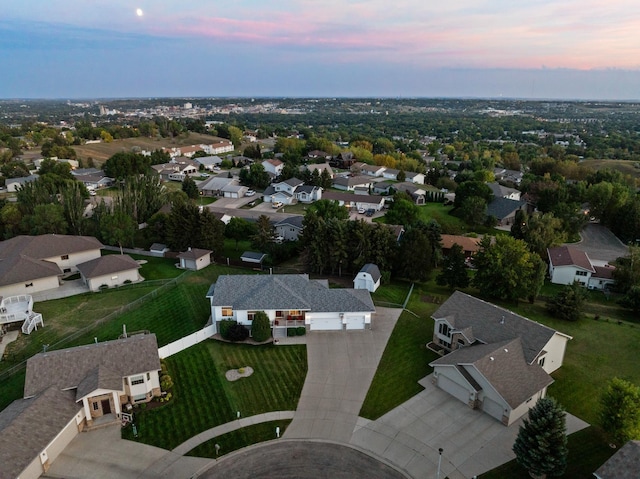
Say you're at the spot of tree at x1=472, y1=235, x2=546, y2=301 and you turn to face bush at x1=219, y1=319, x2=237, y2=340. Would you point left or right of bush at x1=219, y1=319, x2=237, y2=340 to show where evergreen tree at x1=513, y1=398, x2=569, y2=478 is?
left

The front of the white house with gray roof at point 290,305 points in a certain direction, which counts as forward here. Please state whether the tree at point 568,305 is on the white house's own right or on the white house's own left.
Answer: on the white house's own left

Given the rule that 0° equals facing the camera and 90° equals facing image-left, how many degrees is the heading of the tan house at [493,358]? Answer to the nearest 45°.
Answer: approximately 45°

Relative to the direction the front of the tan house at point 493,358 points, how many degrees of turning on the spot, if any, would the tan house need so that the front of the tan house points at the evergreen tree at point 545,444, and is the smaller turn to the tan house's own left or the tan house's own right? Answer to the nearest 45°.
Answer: approximately 45° to the tan house's own left

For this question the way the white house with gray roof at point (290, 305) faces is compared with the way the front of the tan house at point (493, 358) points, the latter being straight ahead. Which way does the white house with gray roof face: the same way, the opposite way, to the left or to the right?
to the left

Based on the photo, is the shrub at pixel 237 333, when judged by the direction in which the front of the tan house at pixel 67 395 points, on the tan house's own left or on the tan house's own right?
on the tan house's own left

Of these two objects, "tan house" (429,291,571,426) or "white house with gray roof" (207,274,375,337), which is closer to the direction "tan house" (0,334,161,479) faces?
the tan house

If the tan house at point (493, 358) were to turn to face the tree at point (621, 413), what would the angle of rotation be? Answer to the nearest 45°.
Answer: approximately 90° to its left

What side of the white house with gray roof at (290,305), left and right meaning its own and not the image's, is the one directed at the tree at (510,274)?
left
